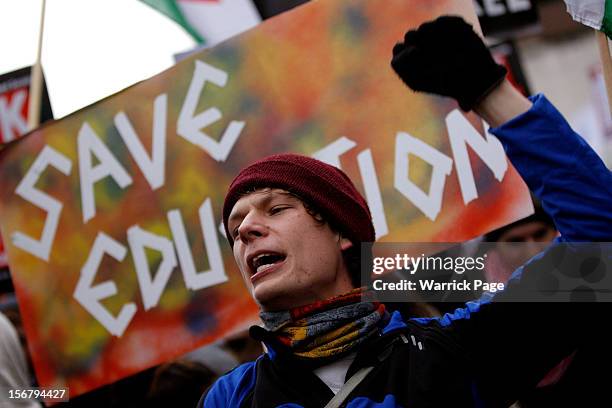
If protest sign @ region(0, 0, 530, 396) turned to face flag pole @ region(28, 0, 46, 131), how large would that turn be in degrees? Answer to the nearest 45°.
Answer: approximately 135° to its right

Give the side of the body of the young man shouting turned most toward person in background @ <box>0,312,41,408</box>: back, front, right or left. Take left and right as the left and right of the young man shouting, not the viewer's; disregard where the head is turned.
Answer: right

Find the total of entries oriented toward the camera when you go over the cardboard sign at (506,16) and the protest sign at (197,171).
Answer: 2

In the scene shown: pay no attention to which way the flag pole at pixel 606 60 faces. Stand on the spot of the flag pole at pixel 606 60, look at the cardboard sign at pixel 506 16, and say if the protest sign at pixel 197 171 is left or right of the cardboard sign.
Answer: left

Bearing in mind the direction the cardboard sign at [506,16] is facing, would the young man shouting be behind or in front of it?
in front

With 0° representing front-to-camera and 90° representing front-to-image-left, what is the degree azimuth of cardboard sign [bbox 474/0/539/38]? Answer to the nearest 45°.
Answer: approximately 0°
